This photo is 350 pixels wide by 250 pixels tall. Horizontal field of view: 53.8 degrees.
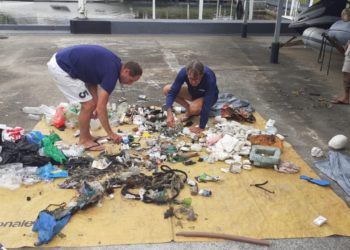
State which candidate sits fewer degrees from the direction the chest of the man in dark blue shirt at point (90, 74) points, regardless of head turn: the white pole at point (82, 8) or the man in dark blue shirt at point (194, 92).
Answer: the man in dark blue shirt

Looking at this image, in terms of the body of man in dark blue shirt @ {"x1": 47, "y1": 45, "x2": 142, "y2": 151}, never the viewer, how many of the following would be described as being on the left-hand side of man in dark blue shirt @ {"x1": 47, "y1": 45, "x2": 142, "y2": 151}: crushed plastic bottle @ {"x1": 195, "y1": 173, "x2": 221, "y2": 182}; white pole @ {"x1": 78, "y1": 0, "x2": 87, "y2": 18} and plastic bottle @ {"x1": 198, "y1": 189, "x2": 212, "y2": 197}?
1

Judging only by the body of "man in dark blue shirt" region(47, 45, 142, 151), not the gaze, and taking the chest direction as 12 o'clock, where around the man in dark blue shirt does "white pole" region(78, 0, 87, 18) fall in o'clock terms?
The white pole is roughly at 9 o'clock from the man in dark blue shirt.

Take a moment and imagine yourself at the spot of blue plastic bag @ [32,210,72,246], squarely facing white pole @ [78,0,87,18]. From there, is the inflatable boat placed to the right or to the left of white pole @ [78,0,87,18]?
right

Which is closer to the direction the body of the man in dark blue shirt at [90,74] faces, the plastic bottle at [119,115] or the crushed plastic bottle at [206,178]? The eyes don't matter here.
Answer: the crushed plastic bottle

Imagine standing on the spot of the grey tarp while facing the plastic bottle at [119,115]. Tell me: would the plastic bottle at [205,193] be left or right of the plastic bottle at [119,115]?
left

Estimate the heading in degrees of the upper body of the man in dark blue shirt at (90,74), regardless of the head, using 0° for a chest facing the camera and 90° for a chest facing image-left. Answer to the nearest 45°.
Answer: approximately 270°

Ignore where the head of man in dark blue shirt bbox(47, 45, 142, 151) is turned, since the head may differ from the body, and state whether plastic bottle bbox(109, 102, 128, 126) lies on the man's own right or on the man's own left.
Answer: on the man's own left

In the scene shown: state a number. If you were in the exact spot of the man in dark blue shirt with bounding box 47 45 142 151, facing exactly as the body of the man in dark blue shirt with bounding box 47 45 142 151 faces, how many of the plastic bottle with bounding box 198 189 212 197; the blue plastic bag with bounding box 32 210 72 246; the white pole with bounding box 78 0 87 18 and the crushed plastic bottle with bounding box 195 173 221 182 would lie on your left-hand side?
1

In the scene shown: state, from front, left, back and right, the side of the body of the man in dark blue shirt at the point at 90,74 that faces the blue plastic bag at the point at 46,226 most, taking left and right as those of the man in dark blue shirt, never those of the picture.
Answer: right

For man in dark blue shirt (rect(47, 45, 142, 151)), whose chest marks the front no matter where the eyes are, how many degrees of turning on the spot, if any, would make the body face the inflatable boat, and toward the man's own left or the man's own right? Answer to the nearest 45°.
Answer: approximately 45° to the man's own left

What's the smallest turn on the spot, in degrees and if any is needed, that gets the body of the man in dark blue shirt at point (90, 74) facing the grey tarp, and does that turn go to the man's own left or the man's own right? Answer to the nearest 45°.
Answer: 0° — they already face it

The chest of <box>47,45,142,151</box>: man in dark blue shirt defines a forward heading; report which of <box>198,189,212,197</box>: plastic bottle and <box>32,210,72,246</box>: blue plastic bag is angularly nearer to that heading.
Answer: the plastic bottle

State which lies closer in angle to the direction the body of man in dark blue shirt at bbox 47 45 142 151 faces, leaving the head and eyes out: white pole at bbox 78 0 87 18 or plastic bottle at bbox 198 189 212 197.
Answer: the plastic bottle

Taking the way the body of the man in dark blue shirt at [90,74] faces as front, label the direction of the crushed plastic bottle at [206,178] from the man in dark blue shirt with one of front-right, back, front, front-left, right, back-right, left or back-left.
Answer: front-right
